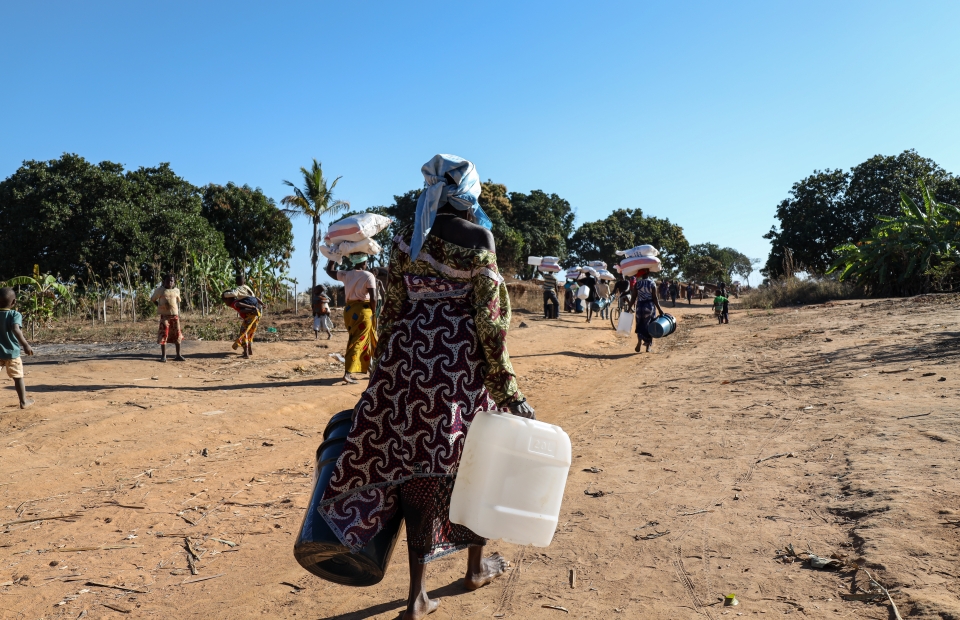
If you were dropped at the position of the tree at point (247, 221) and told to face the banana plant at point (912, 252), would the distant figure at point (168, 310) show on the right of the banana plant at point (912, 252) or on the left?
right

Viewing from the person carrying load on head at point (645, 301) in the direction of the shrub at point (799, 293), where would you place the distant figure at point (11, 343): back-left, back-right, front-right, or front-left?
back-left

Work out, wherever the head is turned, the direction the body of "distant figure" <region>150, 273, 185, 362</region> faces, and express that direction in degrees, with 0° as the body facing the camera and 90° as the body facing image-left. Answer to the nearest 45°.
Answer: approximately 315°

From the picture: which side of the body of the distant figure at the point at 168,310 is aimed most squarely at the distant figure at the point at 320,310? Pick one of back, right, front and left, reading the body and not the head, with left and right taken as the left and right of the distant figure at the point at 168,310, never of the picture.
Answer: left

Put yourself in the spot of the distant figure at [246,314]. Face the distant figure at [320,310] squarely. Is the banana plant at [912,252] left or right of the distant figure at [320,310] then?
right

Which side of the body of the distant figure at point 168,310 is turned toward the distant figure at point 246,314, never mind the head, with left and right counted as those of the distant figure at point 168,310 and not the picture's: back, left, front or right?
left

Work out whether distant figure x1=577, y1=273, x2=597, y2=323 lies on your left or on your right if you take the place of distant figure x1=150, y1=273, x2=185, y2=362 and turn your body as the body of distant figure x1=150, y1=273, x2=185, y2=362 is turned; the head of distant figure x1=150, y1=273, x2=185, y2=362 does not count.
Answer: on your left

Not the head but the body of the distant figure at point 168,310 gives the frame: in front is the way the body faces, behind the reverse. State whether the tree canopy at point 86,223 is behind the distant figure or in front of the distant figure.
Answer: behind

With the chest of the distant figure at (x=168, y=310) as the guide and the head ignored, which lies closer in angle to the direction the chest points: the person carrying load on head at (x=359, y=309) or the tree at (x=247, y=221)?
the person carrying load on head

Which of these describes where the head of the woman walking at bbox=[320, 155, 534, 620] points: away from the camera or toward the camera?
away from the camera

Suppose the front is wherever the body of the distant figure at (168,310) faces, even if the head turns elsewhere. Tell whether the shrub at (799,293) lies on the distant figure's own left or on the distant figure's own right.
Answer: on the distant figure's own left

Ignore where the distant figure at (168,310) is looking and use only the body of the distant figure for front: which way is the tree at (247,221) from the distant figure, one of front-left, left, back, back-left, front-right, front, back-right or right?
back-left
